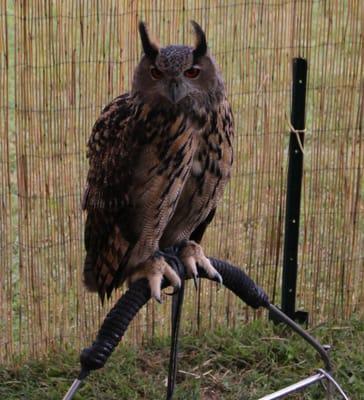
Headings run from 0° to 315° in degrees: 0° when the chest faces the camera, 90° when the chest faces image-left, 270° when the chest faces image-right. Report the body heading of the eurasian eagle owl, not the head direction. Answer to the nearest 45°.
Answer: approximately 315°

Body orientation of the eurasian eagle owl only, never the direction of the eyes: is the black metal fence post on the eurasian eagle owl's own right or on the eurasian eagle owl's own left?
on the eurasian eagle owl's own left
